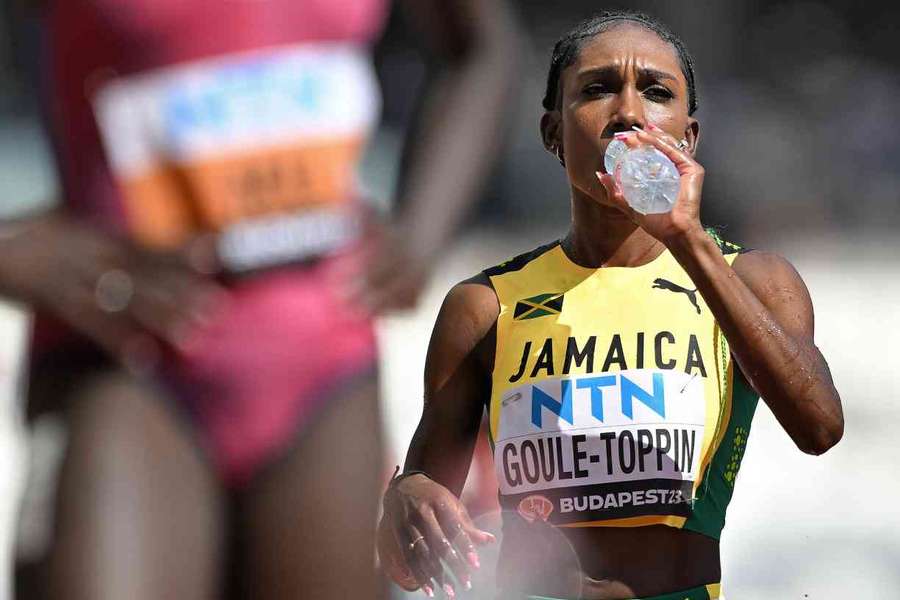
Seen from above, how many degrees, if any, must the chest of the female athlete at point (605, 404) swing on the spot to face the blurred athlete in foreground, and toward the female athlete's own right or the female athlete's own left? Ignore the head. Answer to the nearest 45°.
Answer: approximately 45° to the female athlete's own right

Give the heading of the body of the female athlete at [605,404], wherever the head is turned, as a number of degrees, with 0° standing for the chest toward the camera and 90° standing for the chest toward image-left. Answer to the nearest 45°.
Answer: approximately 0°
